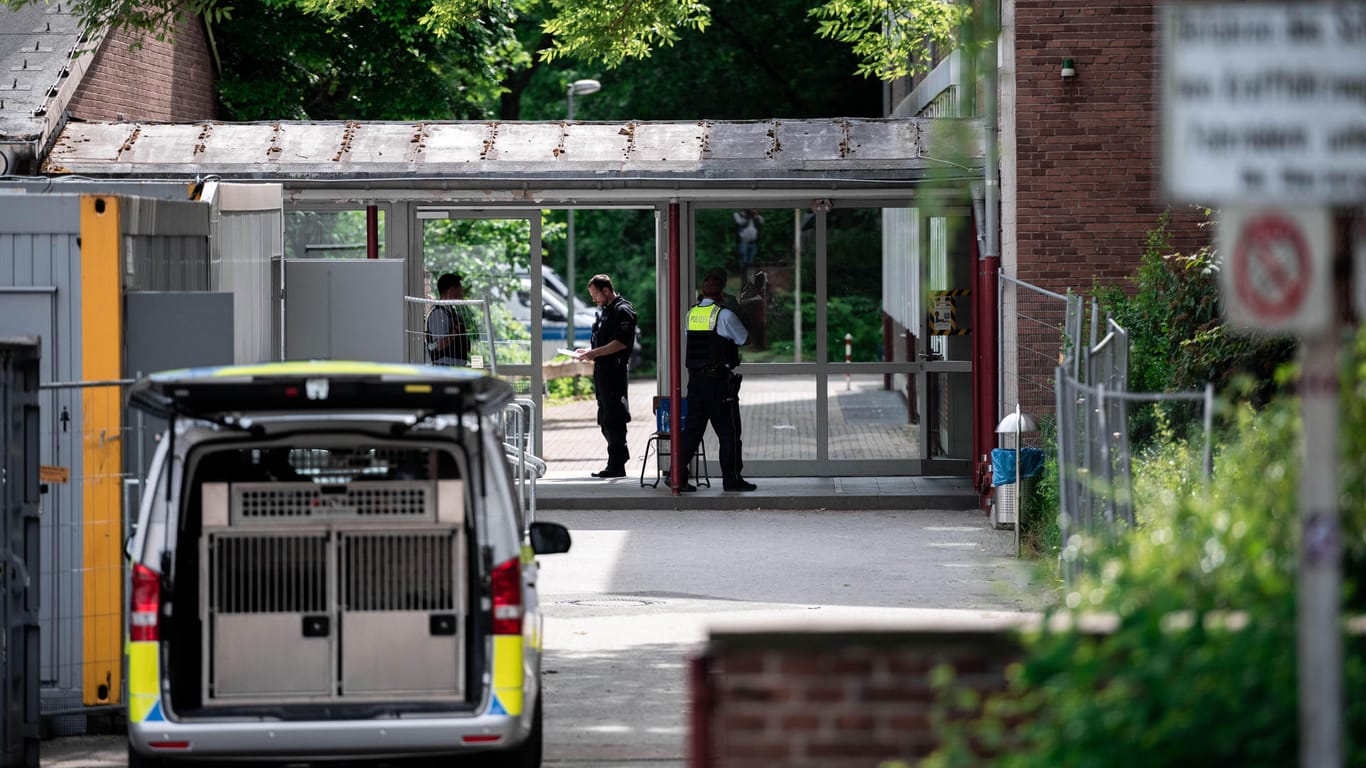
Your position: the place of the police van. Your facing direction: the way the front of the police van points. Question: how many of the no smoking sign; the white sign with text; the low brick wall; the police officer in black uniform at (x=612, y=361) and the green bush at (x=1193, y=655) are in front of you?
1

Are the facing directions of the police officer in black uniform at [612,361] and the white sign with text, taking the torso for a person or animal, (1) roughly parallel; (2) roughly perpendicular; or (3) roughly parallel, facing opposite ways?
roughly perpendicular

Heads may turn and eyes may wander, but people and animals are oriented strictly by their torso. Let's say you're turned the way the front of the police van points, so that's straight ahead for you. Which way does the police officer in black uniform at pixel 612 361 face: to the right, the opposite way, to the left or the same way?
to the left

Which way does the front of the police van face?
away from the camera

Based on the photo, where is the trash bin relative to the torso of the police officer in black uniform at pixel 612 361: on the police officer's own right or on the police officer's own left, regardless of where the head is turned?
on the police officer's own left

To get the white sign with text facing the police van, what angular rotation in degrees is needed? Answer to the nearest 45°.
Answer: approximately 135° to its right

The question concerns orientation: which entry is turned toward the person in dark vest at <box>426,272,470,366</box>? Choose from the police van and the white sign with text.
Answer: the police van

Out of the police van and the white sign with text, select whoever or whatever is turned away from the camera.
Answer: the police van

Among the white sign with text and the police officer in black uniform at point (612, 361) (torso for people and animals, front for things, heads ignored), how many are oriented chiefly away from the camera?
0

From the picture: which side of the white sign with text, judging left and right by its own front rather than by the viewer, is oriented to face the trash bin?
back

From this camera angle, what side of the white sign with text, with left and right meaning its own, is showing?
front

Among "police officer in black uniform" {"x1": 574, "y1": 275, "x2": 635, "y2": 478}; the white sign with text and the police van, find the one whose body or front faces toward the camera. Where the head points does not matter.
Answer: the white sign with text

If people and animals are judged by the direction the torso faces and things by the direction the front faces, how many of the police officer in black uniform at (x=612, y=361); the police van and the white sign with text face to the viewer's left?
1

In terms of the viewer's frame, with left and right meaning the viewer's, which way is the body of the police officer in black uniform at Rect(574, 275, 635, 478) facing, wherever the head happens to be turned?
facing to the left of the viewer
